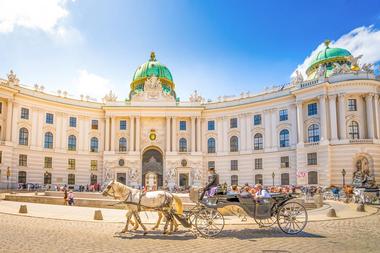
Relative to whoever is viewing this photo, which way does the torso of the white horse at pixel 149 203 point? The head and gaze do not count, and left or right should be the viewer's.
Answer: facing to the left of the viewer

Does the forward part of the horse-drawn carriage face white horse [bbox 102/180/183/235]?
yes

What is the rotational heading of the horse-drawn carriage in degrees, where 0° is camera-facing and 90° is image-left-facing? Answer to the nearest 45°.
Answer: approximately 90°

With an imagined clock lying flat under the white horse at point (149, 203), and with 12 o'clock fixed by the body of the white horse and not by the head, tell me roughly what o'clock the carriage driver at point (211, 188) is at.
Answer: The carriage driver is roughly at 6 o'clock from the white horse.

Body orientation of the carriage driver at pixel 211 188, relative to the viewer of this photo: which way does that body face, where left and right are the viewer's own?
facing to the left of the viewer
